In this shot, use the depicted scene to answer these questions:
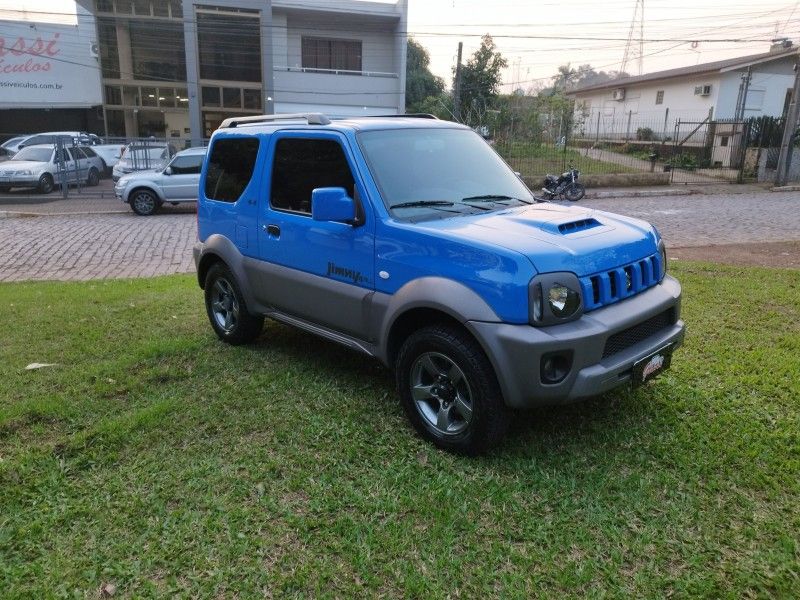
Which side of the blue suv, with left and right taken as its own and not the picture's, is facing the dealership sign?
back

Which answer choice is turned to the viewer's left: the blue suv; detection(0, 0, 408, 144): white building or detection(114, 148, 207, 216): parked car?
the parked car

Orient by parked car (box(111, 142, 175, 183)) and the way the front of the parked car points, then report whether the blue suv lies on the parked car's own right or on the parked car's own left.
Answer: on the parked car's own left

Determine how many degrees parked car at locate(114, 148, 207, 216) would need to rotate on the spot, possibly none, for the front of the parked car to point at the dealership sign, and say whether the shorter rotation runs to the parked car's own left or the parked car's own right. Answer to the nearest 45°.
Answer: approximately 90° to the parked car's own right

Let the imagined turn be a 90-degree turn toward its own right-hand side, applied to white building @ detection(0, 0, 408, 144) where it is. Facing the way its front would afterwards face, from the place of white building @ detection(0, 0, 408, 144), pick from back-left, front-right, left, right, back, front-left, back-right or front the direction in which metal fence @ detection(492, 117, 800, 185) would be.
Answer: back-left

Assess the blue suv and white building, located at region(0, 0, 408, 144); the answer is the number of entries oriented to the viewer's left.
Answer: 0

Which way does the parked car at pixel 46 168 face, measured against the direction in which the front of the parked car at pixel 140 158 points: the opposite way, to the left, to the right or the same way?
the same way

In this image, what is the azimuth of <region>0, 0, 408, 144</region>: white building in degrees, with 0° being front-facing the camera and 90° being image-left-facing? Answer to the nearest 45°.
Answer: approximately 0°

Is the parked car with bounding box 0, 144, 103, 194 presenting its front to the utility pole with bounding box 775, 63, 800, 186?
no

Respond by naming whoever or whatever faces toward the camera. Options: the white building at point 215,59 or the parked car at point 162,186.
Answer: the white building

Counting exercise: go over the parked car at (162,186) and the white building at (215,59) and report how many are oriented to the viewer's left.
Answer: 1

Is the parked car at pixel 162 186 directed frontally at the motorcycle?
no

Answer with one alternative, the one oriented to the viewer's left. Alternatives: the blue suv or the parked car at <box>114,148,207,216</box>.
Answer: the parked car

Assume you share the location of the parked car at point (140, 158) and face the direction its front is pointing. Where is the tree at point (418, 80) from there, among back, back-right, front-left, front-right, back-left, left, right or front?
back

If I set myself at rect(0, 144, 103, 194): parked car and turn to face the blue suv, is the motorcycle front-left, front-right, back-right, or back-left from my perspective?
front-left

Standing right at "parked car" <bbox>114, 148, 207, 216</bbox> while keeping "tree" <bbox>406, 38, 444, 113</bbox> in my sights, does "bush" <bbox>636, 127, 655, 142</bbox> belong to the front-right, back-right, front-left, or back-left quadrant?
front-right

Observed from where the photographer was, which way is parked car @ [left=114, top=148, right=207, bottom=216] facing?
facing to the left of the viewer

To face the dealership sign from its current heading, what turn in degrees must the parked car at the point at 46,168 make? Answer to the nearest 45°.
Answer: approximately 135° to its right
